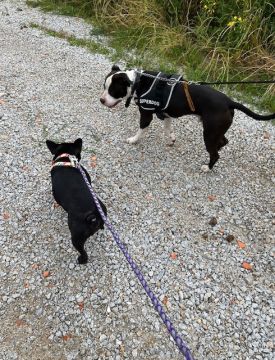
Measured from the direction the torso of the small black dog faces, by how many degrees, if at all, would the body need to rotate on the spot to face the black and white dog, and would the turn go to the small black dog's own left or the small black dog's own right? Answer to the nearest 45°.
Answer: approximately 45° to the small black dog's own right

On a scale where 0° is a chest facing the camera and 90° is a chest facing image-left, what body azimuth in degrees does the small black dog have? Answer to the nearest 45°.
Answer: approximately 180°

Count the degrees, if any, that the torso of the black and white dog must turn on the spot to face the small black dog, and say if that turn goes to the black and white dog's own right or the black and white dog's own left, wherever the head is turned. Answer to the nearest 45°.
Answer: approximately 90° to the black and white dog's own left

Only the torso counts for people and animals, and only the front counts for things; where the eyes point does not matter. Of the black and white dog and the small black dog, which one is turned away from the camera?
the small black dog

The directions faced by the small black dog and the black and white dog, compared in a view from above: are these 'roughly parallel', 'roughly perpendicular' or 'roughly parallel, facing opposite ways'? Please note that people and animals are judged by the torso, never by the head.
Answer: roughly perpendicular

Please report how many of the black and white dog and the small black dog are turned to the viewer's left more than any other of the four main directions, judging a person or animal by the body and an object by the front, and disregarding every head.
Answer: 1

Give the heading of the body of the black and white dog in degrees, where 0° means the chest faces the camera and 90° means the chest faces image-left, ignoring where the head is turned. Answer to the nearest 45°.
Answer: approximately 90°
